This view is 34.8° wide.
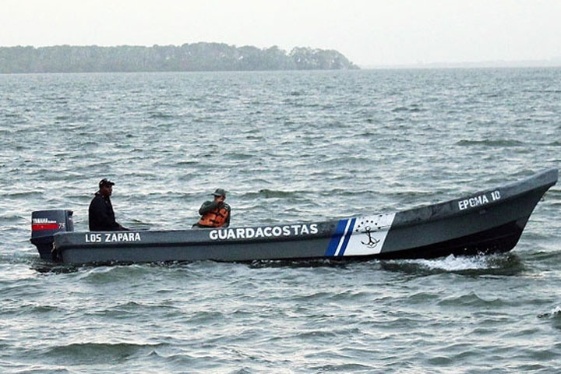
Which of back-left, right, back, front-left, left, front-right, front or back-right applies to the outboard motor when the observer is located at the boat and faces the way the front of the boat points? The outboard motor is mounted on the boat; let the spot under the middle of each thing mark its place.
back

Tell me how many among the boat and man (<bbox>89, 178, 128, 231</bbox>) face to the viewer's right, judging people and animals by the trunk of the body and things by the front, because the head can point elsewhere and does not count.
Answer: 2

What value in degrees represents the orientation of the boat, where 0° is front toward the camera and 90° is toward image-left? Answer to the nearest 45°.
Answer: approximately 270°

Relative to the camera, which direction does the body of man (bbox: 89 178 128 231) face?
to the viewer's right

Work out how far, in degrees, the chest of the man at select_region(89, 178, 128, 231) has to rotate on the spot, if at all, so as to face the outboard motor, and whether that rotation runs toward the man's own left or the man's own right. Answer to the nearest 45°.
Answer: approximately 180°

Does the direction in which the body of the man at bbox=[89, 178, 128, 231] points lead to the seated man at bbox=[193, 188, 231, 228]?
yes
